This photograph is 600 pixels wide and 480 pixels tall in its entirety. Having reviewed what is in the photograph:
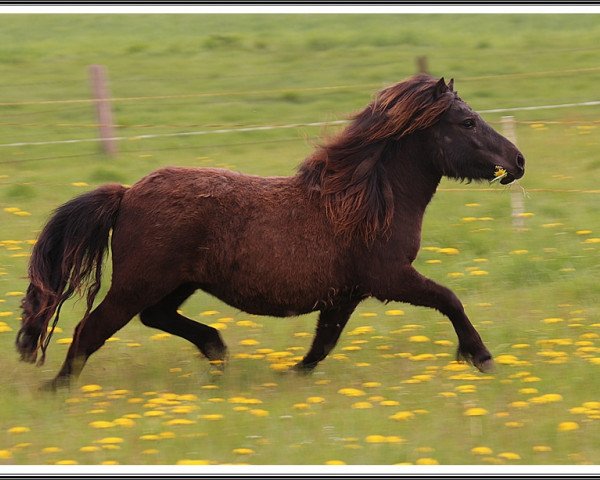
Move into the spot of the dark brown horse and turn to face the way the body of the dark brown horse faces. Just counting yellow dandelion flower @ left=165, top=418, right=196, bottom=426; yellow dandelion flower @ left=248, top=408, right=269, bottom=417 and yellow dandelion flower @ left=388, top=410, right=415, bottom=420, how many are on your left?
0

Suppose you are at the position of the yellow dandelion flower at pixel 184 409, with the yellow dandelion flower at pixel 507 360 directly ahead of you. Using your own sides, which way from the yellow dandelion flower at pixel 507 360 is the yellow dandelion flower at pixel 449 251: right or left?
left

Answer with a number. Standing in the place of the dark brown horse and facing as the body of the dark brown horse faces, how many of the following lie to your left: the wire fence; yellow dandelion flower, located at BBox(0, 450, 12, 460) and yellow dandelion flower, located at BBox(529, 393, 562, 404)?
1

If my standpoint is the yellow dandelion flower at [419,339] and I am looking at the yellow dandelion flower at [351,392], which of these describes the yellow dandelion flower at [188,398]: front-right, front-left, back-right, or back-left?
front-right

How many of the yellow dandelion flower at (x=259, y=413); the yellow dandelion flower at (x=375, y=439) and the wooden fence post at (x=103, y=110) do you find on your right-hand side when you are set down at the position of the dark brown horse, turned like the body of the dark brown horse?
2

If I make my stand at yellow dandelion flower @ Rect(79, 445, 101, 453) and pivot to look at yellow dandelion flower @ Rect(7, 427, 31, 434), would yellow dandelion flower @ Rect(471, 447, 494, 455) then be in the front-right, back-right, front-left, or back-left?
back-right

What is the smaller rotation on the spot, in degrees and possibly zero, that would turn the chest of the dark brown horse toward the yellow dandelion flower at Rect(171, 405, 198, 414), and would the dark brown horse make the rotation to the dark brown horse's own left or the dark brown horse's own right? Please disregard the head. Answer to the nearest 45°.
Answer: approximately 135° to the dark brown horse's own right

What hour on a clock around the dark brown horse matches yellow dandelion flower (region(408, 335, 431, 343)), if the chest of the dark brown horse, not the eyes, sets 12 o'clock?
The yellow dandelion flower is roughly at 11 o'clock from the dark brown horse.

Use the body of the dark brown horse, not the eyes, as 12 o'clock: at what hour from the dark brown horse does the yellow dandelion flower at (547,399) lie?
The yellow dandelion flower is roughly at 1 o'clock from the dark brown horse.

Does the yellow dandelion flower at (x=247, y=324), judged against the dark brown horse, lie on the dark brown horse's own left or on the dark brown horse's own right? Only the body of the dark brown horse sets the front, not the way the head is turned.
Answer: on the dark brown horse's own left

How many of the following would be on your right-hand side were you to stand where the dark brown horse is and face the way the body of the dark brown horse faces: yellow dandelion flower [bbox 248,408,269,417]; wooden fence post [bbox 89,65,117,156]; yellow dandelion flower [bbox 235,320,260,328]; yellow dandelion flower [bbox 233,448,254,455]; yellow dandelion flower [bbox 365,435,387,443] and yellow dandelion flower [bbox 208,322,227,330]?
3

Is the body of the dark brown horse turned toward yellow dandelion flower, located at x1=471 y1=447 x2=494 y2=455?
no

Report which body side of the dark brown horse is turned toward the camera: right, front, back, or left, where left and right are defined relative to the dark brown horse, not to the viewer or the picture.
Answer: right

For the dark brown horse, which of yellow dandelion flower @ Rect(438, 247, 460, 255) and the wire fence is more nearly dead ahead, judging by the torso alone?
the yellow dandelion flower

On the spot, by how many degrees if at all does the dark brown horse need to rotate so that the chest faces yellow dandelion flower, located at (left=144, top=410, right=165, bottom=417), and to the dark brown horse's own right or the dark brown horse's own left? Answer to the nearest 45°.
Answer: approximately 135° to the dark brown horse's own right

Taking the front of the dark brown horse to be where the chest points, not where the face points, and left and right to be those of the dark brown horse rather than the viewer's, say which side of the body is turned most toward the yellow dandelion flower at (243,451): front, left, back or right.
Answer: right

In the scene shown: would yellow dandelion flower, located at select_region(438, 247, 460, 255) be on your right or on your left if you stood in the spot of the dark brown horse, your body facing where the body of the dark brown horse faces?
on your left

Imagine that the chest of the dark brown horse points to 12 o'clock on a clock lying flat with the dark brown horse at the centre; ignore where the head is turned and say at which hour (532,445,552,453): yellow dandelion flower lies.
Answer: The yellow dandelion flower is roughly at 2 o'clock from the dark brown horse.

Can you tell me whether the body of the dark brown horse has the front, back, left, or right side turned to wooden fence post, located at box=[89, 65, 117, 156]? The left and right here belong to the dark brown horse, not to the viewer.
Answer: left

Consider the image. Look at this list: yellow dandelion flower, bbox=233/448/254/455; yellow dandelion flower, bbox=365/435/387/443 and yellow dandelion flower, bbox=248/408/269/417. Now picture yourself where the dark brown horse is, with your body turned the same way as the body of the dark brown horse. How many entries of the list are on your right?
3
